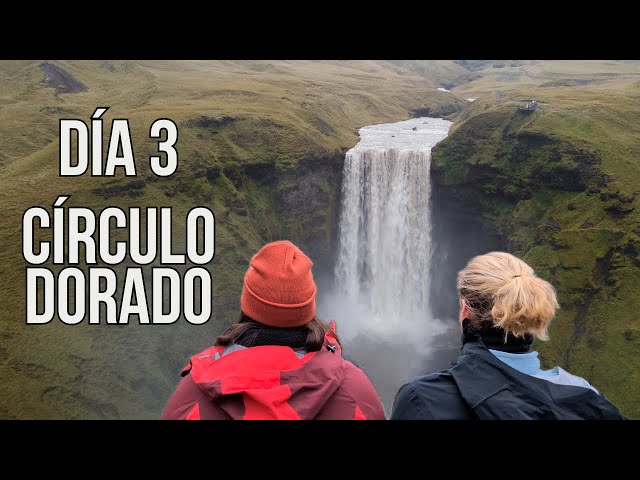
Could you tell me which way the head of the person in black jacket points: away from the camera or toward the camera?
away from the camera

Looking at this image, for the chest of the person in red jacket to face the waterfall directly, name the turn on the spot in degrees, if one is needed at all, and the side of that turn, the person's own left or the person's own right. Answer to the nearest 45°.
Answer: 0° — they already face it

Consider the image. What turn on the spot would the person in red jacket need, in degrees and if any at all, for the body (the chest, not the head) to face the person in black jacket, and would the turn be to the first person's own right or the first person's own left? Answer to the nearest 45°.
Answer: approximately 90° to the first person's own right

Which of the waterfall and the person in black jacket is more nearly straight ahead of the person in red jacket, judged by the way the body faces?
the waterfall

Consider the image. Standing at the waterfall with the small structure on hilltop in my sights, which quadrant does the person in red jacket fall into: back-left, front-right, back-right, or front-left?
back-right

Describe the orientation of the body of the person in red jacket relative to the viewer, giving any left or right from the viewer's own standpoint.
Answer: facing away from the viewer

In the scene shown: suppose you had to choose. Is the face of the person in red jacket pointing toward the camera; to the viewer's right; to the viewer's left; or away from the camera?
away from the camera
